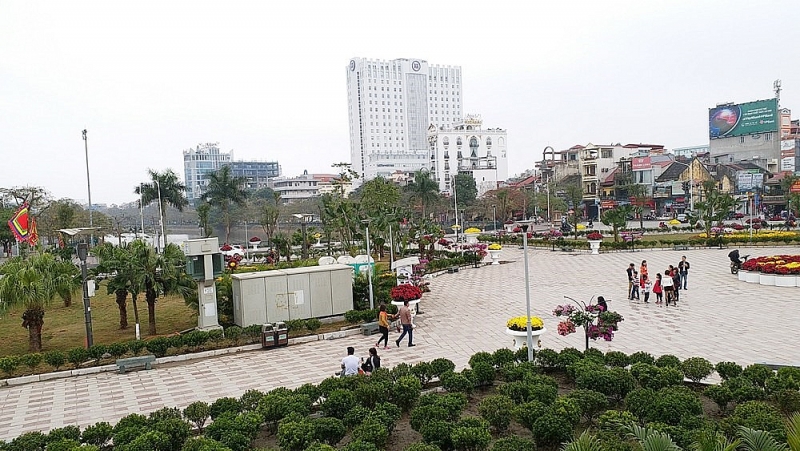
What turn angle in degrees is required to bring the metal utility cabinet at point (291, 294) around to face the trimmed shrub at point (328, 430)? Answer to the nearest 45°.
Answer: approximately 45° to its right

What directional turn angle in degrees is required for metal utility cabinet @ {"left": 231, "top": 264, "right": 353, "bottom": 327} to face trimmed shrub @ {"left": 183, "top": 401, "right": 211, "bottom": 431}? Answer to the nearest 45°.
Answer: approximately 45° to its right

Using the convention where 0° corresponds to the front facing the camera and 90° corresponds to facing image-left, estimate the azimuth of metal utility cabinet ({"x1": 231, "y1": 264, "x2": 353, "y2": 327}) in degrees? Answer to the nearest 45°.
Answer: approximately 315°

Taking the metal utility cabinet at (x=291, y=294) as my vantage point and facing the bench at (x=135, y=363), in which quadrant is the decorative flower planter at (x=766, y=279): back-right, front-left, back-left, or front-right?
back-left

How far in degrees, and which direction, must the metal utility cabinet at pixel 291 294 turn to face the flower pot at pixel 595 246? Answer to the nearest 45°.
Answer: approximately 90° to its left

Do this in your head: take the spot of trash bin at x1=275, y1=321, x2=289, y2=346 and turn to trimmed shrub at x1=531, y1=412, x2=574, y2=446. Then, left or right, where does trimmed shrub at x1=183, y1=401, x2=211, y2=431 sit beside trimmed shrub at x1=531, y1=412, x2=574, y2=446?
right
